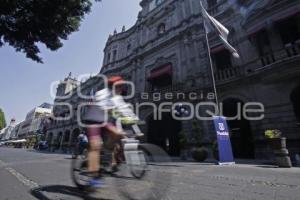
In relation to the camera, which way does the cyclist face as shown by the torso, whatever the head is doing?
to the viewer's right

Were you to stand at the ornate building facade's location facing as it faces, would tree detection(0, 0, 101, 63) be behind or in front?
in front

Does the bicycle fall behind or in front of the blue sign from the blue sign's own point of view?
in front

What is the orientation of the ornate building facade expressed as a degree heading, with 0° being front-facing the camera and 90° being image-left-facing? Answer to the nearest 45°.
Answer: approximately 45°

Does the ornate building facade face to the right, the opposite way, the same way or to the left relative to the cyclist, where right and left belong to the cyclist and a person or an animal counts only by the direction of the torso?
the opposite way

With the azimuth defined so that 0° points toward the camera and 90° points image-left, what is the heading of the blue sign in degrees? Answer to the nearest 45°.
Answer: approximately 0°

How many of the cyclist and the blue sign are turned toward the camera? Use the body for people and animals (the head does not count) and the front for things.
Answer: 1
